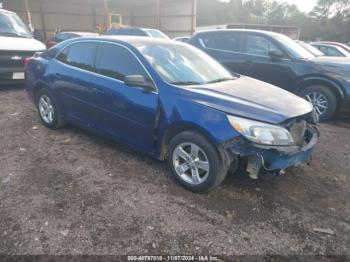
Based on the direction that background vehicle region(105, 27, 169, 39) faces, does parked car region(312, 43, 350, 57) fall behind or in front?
in front

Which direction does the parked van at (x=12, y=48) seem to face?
toward the camera

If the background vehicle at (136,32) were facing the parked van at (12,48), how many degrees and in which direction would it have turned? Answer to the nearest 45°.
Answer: approximately 90° to its right

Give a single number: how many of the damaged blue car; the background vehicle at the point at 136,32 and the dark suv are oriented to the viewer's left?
0

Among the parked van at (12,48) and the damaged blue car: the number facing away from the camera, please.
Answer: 0

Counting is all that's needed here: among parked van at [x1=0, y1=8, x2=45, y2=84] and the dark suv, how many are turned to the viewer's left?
0

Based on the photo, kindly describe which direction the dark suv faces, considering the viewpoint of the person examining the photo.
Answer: facing the viewer and to the right of the viewer

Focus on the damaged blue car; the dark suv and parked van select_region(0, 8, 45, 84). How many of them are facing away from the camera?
0

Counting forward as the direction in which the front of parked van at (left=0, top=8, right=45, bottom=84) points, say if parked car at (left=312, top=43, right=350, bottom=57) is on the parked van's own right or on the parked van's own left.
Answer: on the parked van's own left

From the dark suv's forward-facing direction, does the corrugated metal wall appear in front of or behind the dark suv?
behind

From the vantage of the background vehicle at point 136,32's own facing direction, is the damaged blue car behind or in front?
in front

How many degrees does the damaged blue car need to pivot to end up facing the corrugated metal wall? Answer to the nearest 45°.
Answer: approximately 135° to its left

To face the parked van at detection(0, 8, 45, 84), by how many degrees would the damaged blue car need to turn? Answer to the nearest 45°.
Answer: approximately 180°
